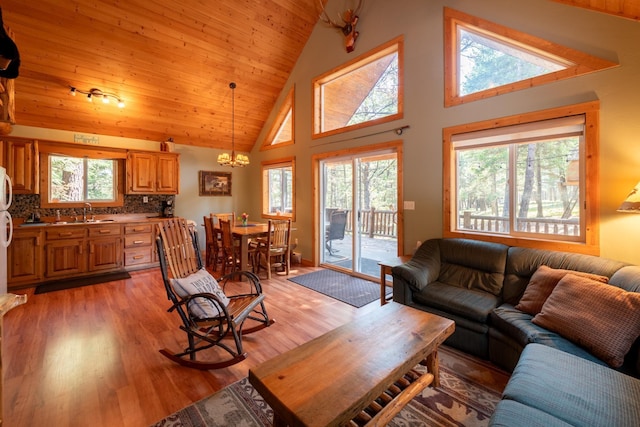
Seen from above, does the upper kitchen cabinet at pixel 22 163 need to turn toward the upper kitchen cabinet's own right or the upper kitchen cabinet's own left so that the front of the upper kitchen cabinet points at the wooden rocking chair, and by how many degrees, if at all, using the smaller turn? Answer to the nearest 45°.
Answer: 0° — it already faces it

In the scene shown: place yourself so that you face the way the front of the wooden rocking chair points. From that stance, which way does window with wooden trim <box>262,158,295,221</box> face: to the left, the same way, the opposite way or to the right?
to the right

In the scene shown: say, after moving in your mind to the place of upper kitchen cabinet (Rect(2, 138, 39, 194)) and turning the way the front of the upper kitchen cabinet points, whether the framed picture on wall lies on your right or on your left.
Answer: on your left

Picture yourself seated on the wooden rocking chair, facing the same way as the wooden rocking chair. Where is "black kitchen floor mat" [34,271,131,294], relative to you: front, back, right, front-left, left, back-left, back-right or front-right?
back

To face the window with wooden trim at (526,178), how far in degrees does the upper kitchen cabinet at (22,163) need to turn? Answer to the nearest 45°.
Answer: approximately 45° to its left

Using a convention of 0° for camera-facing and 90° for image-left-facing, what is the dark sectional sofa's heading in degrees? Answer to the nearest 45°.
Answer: approximately 45°

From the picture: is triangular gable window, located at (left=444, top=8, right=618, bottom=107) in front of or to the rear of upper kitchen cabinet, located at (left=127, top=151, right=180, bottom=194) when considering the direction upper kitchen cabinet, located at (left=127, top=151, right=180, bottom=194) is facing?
in front

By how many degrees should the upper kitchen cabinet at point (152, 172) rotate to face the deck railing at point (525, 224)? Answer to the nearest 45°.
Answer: approximately 45° to its left
